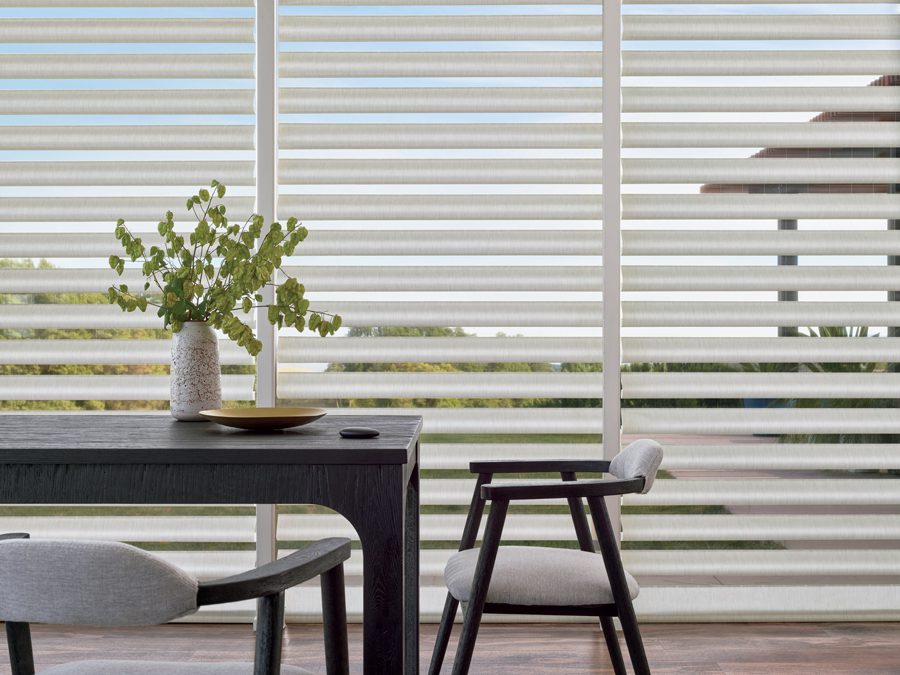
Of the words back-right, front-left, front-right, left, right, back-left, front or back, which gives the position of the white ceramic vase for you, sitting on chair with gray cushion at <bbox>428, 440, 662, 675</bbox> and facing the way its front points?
front

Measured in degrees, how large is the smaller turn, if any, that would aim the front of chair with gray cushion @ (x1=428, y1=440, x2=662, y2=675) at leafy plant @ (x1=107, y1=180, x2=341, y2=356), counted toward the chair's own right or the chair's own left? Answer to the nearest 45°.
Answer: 0° — it already faces it

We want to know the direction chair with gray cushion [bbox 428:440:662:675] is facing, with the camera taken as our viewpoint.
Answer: facing to the left of the viewer

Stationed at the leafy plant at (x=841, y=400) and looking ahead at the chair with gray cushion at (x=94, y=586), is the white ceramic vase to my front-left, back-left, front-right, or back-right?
front-right

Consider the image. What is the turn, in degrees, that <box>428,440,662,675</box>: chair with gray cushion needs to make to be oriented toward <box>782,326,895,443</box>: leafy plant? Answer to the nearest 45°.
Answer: approximately 135° to its right

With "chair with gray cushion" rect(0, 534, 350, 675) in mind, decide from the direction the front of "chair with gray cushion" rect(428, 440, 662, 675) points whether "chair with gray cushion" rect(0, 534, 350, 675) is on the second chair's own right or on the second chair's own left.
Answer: on the second chair's own left
